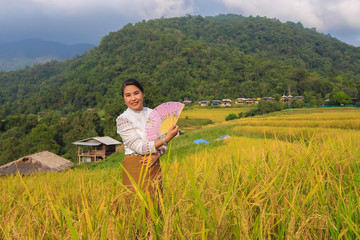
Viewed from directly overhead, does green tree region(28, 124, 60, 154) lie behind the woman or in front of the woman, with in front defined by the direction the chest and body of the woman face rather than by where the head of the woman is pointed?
behind

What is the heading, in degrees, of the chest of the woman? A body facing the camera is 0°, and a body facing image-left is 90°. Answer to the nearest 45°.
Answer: approximately 315°

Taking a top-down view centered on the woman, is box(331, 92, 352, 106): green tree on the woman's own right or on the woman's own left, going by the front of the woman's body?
on the woman's own left
